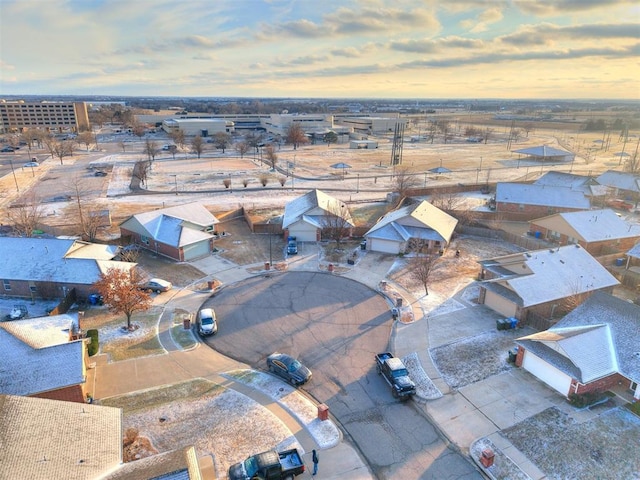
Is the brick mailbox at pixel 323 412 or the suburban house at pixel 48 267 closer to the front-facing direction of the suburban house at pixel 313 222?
the brick mailbox

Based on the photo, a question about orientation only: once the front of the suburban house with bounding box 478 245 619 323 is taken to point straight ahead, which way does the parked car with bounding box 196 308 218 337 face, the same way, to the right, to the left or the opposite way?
to the left

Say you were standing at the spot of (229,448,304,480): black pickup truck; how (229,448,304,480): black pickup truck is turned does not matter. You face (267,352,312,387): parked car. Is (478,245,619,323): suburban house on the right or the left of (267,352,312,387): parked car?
right

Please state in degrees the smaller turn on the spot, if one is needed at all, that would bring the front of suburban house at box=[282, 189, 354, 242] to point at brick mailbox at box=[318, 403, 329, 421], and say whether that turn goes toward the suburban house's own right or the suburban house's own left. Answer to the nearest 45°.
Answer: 0° — it already faces it

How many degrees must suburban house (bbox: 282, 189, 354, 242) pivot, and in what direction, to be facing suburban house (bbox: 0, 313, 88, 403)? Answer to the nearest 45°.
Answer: approximately 45° to its right

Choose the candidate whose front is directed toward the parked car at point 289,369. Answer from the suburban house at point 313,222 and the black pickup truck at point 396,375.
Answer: the suburban house

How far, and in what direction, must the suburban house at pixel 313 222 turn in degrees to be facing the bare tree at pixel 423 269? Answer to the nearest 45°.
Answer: approximately 45° to its left

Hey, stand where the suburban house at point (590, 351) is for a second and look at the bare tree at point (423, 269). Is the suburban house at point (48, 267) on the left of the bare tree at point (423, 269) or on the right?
left

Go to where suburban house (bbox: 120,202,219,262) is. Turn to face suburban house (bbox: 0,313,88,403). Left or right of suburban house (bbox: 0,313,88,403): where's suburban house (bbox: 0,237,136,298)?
right

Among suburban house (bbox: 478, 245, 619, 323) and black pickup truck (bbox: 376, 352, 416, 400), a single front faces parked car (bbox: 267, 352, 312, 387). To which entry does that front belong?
the suburban house
